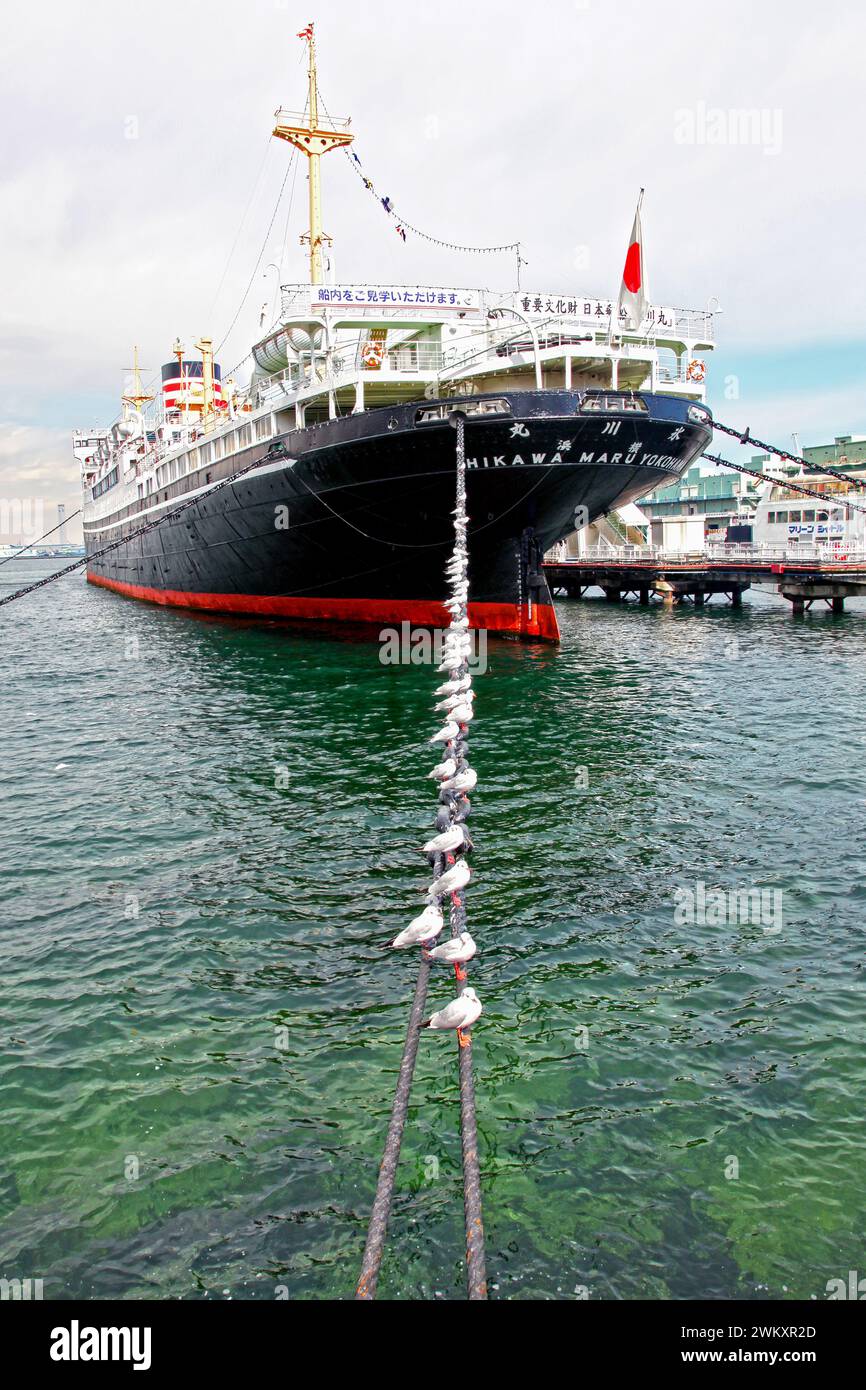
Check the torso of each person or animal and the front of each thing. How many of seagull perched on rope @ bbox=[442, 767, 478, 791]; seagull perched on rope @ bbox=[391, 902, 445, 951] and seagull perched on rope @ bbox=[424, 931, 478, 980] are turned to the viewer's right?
3

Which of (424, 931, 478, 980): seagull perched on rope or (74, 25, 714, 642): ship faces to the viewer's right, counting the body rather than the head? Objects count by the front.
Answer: the seagull perched on rope

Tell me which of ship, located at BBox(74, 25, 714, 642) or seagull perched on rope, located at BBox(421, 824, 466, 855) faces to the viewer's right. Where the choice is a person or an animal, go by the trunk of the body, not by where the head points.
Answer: the seagull perched on rope

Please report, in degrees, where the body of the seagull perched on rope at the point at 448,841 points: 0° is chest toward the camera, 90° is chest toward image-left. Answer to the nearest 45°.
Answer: approximately 270°

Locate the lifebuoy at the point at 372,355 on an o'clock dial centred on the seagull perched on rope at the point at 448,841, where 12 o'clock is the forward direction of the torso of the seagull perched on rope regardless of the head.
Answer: The lifebuoy is roughly at 9 o'clock from the seagull perched on rope.

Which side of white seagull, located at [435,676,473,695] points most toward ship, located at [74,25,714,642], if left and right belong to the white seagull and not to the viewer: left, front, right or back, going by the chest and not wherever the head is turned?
left

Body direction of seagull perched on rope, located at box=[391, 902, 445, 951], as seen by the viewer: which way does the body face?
to the viewer's right

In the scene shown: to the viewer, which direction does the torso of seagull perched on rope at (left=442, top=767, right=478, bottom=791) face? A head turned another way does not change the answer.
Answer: to the viewer's right

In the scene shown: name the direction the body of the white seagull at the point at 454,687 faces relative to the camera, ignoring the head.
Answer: to the viewer's right
